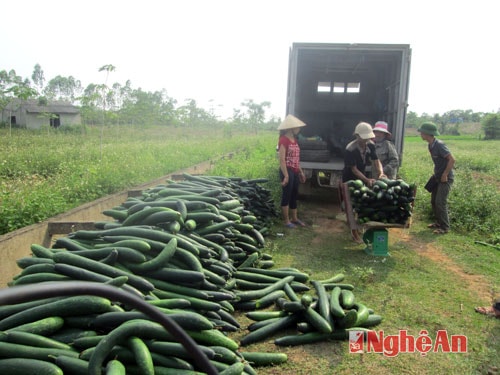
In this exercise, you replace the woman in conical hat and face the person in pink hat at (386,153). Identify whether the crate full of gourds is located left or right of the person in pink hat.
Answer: right

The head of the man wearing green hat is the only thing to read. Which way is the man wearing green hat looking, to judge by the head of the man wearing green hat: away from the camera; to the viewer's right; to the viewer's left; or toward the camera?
to the viewer's left

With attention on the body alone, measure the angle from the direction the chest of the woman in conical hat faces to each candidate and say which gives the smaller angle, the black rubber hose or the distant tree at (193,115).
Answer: the black rubber hose

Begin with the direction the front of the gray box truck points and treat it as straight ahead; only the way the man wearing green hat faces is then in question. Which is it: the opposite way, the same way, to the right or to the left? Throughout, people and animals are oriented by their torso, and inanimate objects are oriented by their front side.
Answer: to the left

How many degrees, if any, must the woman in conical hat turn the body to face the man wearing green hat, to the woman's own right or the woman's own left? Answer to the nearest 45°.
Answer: approximately 45° to the woman's own left

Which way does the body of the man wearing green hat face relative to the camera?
to the viewer's left

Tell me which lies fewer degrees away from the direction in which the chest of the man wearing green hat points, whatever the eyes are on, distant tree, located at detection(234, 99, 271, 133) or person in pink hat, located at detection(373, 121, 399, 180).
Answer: the person in pink hat

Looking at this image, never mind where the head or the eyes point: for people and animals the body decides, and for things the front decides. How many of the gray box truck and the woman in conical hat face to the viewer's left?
0

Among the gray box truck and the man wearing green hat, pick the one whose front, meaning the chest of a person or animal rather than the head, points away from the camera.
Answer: the gray box truck

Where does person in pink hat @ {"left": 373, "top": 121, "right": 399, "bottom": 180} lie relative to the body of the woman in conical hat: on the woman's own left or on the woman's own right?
on the woman's own left

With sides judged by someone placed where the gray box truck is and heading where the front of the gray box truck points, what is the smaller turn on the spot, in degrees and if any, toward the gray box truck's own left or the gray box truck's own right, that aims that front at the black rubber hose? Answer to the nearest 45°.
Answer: approximately 180°

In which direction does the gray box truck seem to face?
away from the camera
